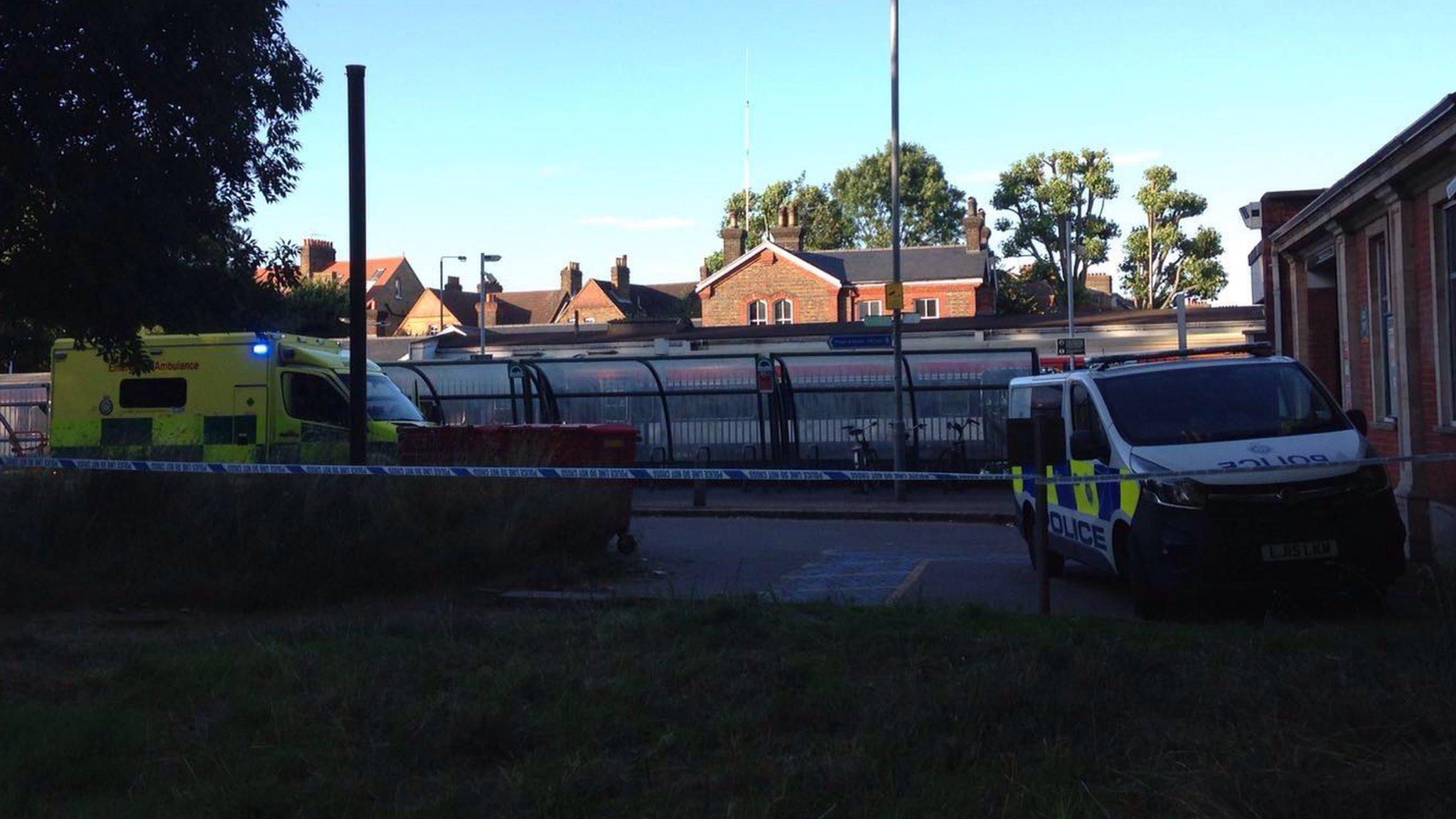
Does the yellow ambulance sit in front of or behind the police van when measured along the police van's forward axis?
behind

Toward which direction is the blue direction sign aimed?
toward the camera

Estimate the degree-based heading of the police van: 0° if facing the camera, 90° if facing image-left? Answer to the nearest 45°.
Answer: approximately 315°

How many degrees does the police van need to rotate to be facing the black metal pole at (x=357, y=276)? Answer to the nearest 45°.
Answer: approximately 135° to its right

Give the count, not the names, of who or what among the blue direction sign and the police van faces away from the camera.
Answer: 0

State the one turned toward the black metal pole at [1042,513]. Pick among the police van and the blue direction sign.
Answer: the blue direction sign

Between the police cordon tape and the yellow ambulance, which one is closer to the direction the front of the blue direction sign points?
the police cordon tape
